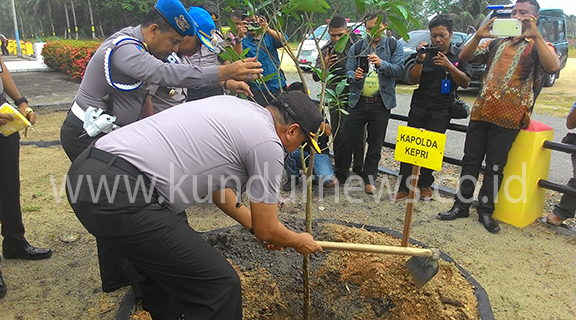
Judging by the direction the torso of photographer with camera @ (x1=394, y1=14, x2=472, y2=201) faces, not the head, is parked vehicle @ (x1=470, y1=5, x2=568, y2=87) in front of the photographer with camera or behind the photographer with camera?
behind

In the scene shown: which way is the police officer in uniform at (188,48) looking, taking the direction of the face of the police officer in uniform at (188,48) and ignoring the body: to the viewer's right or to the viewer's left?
to the viewer's right

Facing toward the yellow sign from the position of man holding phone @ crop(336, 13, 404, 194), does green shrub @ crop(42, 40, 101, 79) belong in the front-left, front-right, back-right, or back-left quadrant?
back-right

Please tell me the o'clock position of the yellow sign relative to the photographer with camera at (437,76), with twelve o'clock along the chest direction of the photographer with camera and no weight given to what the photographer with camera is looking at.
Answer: The yellow sign is roughly at 12 o'clock from the photographer with camera.

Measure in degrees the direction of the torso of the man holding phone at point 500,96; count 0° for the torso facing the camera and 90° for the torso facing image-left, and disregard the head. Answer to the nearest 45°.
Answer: approximately 45°

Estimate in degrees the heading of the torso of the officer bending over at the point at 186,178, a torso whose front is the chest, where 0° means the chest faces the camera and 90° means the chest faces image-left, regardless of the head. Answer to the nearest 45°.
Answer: approximately 270°

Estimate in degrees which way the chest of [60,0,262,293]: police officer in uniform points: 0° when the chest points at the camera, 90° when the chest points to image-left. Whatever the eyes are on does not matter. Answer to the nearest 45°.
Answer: approximately 270°

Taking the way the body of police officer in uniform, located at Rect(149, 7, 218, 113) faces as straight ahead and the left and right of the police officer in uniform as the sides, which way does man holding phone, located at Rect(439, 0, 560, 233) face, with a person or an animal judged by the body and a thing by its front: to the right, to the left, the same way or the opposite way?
the opposite way

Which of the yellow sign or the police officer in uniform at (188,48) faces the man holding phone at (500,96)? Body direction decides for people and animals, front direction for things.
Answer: the police officer in uniform

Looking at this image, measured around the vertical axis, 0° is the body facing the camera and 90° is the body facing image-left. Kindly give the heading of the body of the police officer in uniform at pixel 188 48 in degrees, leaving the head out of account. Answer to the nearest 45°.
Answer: approximately 270°
